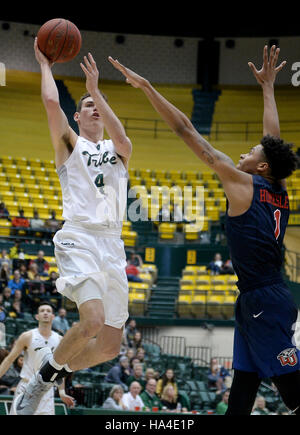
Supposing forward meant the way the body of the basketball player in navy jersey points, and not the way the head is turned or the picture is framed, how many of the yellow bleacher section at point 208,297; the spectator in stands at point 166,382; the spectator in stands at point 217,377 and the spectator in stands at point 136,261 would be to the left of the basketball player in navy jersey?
0

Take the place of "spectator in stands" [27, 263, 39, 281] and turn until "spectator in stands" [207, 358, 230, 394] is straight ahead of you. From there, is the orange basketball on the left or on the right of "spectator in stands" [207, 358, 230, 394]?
right

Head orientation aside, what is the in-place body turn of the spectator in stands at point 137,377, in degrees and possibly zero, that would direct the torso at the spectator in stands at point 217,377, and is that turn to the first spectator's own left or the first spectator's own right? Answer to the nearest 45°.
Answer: approximately 135° to the first spectator's own left

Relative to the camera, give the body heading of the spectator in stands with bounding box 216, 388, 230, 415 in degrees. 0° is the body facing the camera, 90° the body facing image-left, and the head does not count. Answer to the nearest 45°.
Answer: approximately 45°

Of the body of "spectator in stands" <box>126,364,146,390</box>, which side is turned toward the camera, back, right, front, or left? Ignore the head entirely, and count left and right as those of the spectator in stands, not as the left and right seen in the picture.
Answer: front

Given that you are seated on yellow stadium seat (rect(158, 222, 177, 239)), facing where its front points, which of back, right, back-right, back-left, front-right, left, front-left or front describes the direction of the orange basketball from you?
front

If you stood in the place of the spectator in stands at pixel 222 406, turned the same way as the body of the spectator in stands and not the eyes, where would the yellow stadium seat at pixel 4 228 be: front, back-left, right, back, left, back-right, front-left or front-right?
right

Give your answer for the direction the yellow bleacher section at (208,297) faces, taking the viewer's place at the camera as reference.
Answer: facing the viewer

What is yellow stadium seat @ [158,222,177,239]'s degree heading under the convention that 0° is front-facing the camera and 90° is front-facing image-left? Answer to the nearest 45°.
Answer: approximately 0°

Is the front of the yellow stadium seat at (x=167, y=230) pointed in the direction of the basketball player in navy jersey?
yes

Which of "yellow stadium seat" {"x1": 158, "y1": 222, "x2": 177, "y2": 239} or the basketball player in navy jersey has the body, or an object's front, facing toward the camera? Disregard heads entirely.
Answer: the yellow stadium seat

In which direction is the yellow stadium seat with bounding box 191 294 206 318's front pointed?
toward the camera

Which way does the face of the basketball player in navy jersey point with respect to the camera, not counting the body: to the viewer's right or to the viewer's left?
to the viewer's left

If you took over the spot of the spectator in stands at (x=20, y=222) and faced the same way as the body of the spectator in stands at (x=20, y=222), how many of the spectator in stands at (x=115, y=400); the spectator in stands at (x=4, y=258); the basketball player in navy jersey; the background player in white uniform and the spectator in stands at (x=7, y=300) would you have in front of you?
5

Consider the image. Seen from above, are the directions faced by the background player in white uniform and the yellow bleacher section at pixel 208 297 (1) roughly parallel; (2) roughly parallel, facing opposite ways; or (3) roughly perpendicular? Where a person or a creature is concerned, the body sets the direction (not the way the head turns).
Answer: roughly parallel

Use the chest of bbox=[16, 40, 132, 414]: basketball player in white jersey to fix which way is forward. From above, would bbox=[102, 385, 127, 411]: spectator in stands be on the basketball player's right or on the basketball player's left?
on the basketball player's left

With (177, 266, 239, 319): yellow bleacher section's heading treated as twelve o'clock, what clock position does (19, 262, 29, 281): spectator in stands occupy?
The spectator in stands is roughly at 2 o'clock from the yellow bleacher section.

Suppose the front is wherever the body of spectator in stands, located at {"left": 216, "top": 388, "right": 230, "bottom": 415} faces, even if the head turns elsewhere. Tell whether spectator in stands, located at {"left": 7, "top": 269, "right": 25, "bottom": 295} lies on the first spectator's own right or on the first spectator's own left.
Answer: on the first spectator's own right

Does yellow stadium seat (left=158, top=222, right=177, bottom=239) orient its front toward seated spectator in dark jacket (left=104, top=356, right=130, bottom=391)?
yes

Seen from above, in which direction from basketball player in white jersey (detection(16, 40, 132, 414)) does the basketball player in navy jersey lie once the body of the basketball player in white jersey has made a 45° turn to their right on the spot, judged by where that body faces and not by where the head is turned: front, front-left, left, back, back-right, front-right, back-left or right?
front-left

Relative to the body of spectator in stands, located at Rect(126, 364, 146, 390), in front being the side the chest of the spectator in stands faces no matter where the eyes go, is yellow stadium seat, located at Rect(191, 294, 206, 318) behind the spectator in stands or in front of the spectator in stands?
behind

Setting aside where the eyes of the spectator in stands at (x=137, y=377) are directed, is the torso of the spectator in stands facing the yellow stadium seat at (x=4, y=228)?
no
